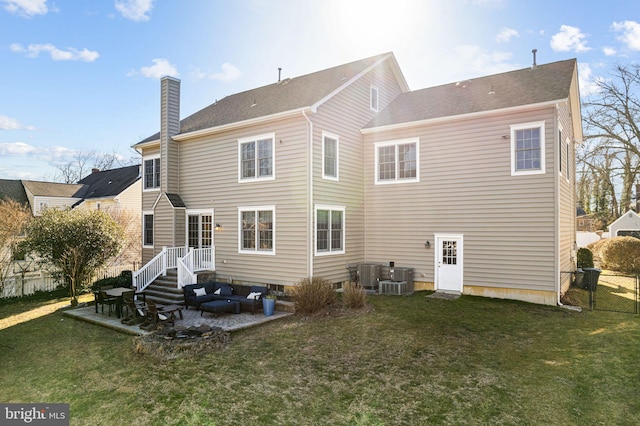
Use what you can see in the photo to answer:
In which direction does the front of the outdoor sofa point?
toward the camera

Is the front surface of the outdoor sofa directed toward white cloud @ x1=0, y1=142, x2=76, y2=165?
no

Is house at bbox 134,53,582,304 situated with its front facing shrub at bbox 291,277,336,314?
no

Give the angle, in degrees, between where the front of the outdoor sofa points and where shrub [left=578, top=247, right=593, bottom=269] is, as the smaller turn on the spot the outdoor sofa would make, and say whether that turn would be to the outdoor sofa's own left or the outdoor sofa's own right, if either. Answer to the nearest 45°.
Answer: approximately 90° to the outdoor sofa's own left

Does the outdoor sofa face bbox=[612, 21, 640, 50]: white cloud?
no

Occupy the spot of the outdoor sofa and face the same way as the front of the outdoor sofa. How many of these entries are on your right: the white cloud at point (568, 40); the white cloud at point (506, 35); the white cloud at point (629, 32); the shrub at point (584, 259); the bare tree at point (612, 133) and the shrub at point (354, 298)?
0

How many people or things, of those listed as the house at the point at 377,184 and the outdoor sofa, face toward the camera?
1

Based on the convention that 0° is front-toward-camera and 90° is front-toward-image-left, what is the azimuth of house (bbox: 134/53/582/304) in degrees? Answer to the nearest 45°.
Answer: approximately 225°

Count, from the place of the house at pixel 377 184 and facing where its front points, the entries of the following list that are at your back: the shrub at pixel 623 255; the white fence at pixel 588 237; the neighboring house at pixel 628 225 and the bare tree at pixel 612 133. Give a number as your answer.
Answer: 0

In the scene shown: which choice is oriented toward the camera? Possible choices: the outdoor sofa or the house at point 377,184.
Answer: the outdoor sofa

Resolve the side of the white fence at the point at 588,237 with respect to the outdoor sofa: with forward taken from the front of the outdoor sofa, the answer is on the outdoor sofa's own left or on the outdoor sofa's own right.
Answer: on the outdoor sofa's own left

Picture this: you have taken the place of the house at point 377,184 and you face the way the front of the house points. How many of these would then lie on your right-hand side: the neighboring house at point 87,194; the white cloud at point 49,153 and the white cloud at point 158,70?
0

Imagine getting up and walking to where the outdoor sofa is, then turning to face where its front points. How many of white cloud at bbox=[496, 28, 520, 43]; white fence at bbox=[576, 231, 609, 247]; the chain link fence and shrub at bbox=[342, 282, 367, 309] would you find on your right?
0
